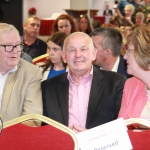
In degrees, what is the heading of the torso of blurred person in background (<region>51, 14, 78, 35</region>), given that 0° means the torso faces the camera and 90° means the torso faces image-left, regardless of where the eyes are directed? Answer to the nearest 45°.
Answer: approximately 0°

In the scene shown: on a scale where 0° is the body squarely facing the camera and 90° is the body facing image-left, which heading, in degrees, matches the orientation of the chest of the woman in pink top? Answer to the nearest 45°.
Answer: approximately 45°

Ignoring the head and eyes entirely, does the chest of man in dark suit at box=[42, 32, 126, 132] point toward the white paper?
yes

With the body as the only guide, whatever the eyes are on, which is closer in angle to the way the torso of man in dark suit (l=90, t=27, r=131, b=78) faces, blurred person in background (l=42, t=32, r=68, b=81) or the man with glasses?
the blurred person in background

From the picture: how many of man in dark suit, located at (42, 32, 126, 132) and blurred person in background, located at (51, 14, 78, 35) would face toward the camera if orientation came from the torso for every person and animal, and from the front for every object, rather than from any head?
2

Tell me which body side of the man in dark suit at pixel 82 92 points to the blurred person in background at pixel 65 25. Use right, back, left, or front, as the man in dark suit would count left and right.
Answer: back

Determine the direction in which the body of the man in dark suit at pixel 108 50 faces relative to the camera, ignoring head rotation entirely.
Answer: to the viewer's left

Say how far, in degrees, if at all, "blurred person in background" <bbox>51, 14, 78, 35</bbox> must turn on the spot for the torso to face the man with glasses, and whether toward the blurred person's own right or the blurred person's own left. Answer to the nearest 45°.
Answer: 0° — they already face them

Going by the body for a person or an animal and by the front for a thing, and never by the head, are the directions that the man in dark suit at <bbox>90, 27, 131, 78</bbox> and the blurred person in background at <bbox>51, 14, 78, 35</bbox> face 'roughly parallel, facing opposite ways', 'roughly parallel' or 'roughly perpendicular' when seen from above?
roughly perpendicular
